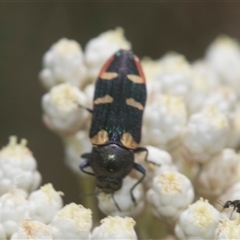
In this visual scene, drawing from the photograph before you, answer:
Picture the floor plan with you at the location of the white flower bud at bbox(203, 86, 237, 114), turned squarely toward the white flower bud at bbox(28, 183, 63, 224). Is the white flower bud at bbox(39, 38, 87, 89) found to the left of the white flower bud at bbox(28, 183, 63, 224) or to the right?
right

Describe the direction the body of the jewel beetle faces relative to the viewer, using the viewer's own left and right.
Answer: facing the viewer
